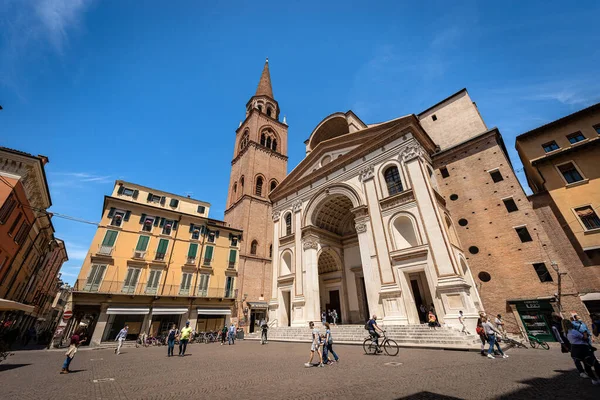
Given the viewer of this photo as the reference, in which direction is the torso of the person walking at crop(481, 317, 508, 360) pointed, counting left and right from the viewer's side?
facing to the right of the viewer
